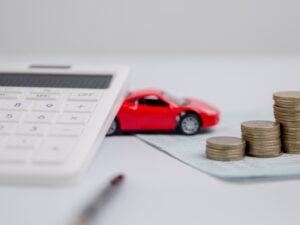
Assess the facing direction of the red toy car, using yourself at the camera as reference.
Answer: facing to the right of the viewer
